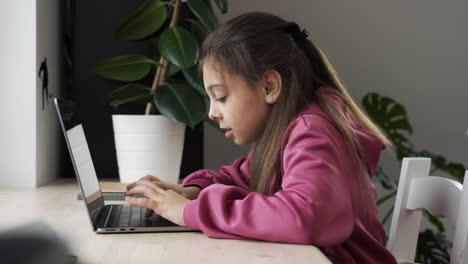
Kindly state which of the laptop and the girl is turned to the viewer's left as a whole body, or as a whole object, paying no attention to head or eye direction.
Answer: the girl

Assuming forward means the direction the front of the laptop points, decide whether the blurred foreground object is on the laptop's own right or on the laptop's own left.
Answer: on the laptop's own right

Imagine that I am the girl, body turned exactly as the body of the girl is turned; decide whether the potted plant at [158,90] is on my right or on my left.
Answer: on my right

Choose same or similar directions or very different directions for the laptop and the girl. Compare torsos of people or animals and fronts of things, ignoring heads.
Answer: very different directions

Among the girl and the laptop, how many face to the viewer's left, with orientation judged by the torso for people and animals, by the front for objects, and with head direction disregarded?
1

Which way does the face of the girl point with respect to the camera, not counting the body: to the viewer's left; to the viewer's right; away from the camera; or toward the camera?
to the viewer's left

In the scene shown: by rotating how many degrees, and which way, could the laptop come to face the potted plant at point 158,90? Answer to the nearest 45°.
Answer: approximately 90° to its left

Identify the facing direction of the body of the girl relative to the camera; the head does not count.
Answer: to the viewer's left

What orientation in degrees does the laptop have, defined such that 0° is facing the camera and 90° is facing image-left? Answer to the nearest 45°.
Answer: approximately 270°
